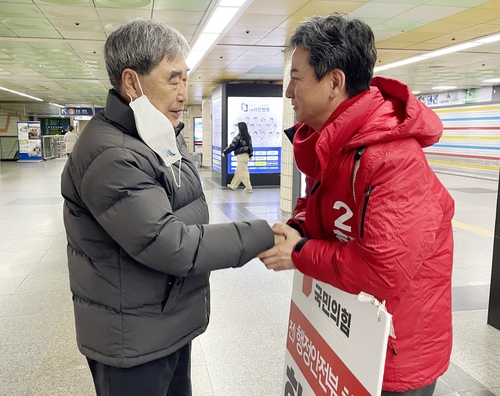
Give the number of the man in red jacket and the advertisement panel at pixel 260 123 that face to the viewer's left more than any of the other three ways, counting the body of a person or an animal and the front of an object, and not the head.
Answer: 1

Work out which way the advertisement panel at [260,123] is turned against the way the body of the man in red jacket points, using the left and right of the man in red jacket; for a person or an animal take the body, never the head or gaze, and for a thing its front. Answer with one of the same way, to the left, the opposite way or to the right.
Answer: to the left

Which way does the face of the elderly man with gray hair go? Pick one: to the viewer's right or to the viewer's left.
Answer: to the viewer's right

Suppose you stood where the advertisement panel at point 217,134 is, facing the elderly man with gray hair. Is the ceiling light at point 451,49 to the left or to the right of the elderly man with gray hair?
left

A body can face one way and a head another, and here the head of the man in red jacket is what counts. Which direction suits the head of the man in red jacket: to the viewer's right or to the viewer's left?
to the viewer's left

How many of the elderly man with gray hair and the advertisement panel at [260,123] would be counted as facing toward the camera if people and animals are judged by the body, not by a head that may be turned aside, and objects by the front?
1

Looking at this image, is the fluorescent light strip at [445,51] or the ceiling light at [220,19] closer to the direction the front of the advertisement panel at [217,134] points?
the ceiling light

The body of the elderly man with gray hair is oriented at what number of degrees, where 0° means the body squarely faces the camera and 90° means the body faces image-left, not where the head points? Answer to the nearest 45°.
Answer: approximately 270°

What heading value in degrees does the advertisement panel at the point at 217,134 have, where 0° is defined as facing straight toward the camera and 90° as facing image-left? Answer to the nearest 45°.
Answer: approximately 45°

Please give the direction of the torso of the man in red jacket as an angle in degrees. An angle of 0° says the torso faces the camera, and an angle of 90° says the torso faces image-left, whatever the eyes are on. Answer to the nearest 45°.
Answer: approximately 90°
